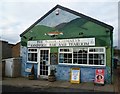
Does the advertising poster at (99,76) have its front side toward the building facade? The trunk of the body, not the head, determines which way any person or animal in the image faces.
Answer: no

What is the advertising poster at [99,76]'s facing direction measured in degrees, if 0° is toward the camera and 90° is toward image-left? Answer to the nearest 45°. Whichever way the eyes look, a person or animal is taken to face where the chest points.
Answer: approximately 0°

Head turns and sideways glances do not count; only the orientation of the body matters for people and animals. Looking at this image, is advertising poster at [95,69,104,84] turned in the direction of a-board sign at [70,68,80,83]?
no
